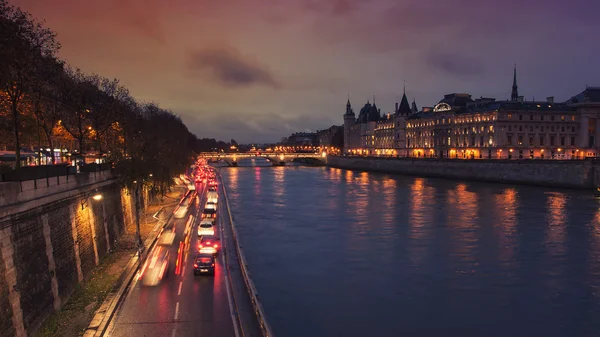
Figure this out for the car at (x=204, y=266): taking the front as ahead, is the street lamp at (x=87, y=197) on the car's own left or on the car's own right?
on the car's own left

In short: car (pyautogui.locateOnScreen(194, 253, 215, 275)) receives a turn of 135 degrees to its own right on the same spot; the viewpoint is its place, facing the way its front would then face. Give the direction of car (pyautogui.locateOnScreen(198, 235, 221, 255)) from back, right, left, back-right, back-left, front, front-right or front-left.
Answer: back-left

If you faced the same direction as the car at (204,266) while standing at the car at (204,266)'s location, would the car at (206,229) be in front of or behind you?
in front

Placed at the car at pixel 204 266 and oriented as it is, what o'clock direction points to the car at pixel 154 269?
the car at pixel 154 269 is roughly at 10 o'clock from the car at pixel 204 266.

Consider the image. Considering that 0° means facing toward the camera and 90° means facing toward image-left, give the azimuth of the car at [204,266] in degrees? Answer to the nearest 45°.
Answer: approximately 180°
